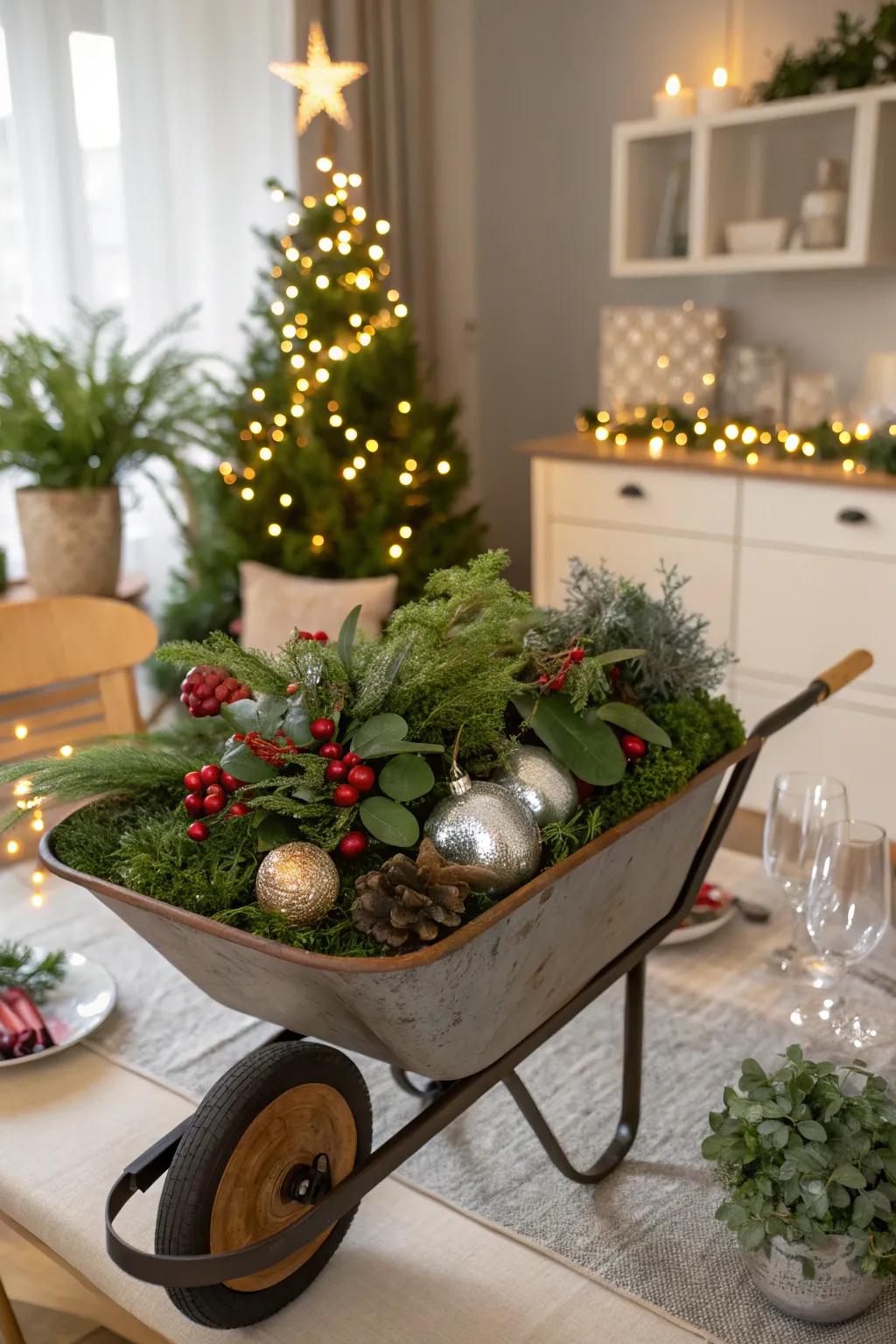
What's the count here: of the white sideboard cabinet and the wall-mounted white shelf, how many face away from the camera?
0

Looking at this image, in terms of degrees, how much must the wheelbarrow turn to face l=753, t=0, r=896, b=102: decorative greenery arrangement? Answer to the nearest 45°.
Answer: approximately 180°

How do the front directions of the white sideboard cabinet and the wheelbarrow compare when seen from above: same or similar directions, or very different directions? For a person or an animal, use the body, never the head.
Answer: same or similar directions

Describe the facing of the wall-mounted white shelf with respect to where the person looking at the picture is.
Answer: facing the viewer and to the left of the viewer

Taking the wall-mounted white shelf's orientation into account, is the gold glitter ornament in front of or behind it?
in front

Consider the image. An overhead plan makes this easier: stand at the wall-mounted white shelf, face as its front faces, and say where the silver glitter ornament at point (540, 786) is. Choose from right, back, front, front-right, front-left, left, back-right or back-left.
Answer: front-left

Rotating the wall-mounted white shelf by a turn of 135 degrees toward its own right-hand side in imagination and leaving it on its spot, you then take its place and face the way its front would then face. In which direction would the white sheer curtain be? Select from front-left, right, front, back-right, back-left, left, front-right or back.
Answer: left

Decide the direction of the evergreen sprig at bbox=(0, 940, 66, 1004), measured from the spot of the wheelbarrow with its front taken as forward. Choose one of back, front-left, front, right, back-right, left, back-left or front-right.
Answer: right

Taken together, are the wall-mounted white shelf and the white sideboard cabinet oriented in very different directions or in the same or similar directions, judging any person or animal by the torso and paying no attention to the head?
same or similar directions

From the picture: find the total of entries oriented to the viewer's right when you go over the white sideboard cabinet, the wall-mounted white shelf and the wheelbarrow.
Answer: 0

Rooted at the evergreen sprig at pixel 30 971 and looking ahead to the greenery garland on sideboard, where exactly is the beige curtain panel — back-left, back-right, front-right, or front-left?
front-left

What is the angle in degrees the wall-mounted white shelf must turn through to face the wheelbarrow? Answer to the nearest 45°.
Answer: approximately 45° to its left

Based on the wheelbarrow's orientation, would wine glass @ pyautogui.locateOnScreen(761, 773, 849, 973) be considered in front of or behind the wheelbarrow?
behind

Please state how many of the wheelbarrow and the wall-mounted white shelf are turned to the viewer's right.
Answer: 0
